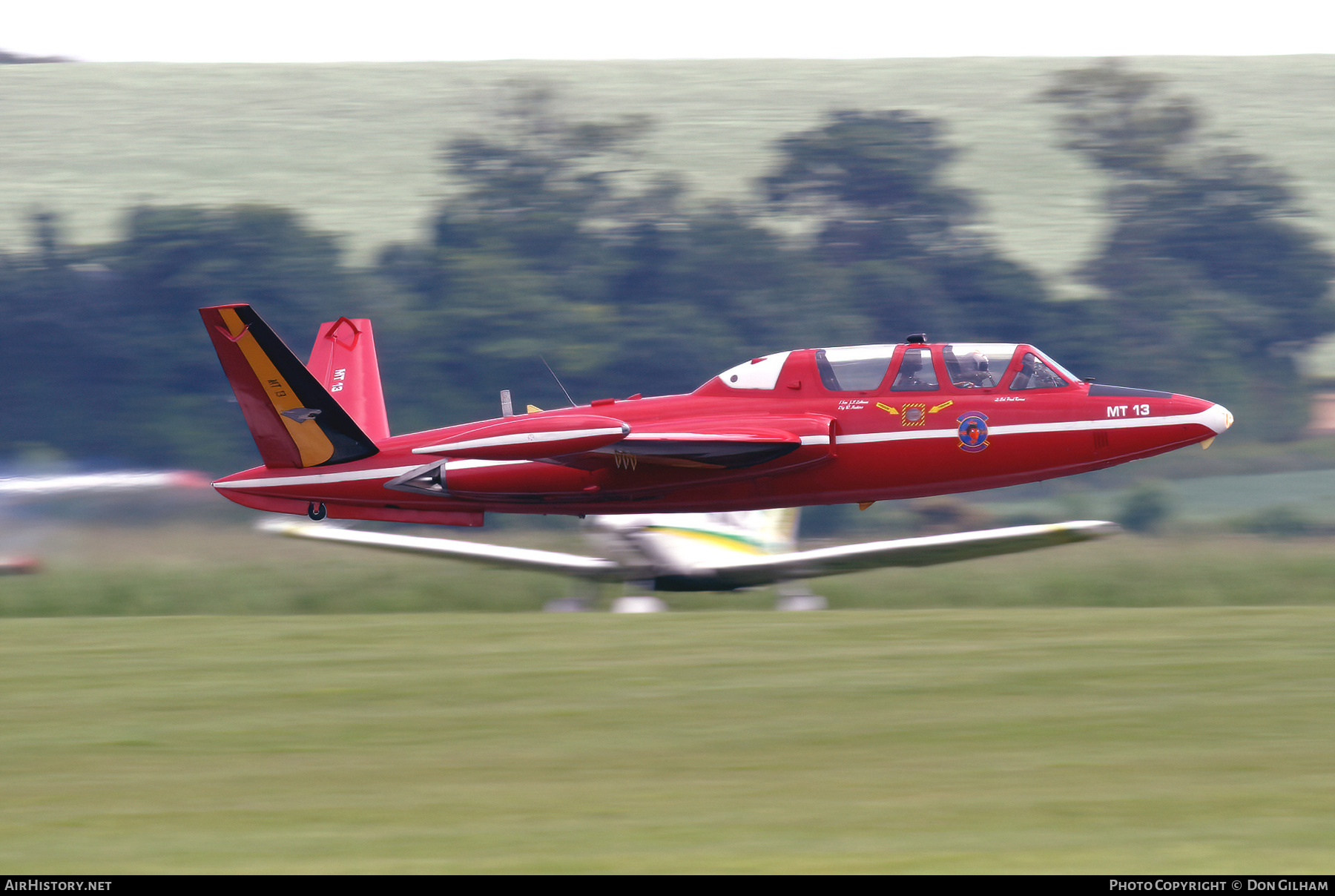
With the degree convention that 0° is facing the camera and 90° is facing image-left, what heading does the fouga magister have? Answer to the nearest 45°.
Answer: approximately 270°

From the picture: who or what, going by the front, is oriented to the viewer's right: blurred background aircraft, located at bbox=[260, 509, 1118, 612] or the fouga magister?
the fouga magister

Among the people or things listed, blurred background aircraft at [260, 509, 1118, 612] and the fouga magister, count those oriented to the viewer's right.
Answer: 1

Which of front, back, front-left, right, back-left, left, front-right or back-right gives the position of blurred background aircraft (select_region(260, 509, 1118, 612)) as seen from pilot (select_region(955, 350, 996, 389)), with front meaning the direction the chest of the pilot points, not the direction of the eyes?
back-left

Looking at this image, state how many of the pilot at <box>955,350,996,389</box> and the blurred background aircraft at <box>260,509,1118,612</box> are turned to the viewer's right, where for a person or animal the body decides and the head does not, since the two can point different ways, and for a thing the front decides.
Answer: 1

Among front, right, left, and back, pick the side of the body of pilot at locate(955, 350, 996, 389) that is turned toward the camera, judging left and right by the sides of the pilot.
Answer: right

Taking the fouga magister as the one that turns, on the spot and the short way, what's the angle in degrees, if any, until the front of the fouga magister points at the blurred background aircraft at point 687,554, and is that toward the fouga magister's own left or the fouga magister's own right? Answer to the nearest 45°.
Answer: approximately 90° to the fouga magister's own left
